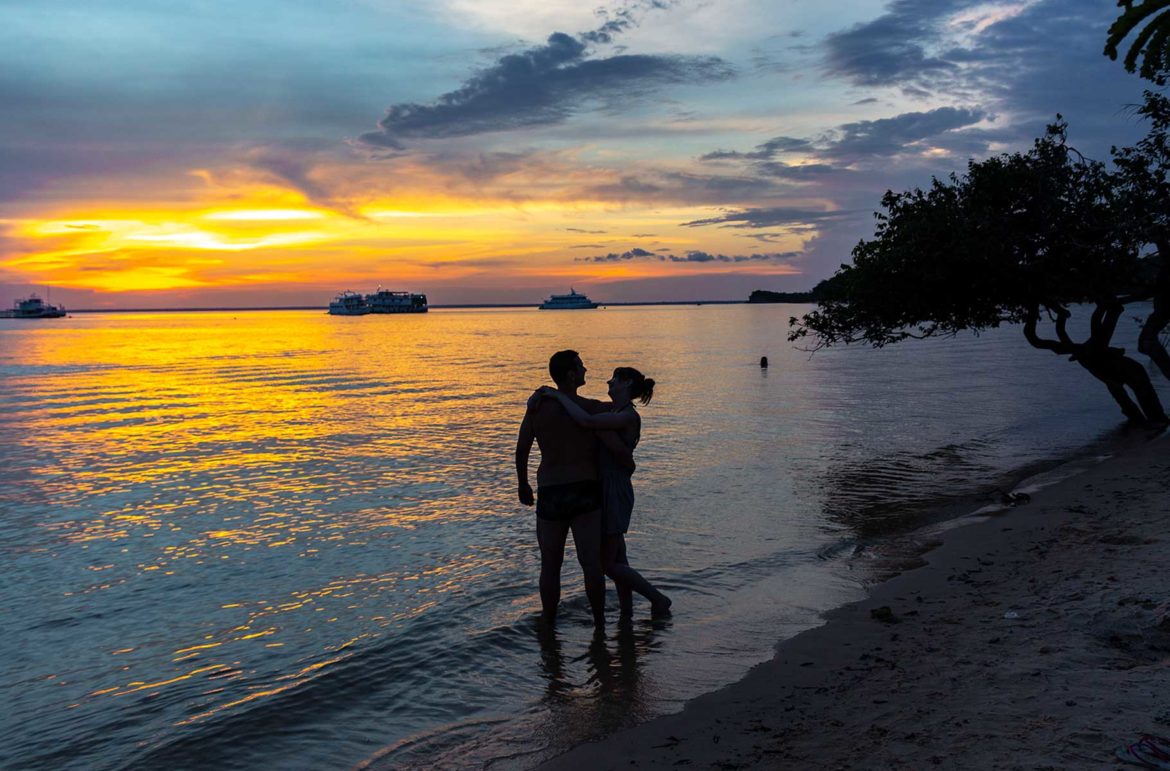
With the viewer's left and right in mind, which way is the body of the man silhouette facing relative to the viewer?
facing away from the viewer and to the right of the viewer

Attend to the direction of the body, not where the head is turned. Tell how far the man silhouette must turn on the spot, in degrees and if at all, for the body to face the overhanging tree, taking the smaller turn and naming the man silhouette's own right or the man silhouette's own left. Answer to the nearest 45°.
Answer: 0° — they already face it
